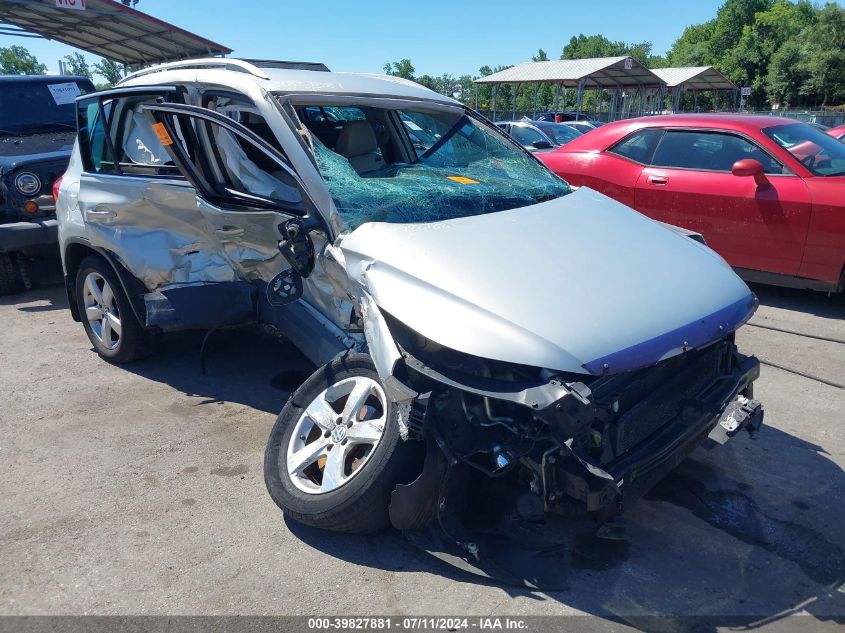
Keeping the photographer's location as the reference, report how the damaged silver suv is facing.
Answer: facing the viewer and to the right of the viewer

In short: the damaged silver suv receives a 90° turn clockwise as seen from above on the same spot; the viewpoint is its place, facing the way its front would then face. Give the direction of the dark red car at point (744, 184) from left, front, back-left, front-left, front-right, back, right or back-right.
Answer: back

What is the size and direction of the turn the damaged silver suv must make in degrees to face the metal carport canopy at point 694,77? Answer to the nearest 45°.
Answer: approximately 90° to its left

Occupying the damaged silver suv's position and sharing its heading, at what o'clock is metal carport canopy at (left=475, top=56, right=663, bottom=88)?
The metal carport canopy is roughly at 8 o'clock from the damaged silver suv.

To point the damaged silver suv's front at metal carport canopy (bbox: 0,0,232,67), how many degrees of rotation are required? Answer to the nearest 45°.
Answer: approximately 180°

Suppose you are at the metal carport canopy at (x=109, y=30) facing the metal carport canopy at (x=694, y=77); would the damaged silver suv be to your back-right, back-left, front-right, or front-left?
back-right
